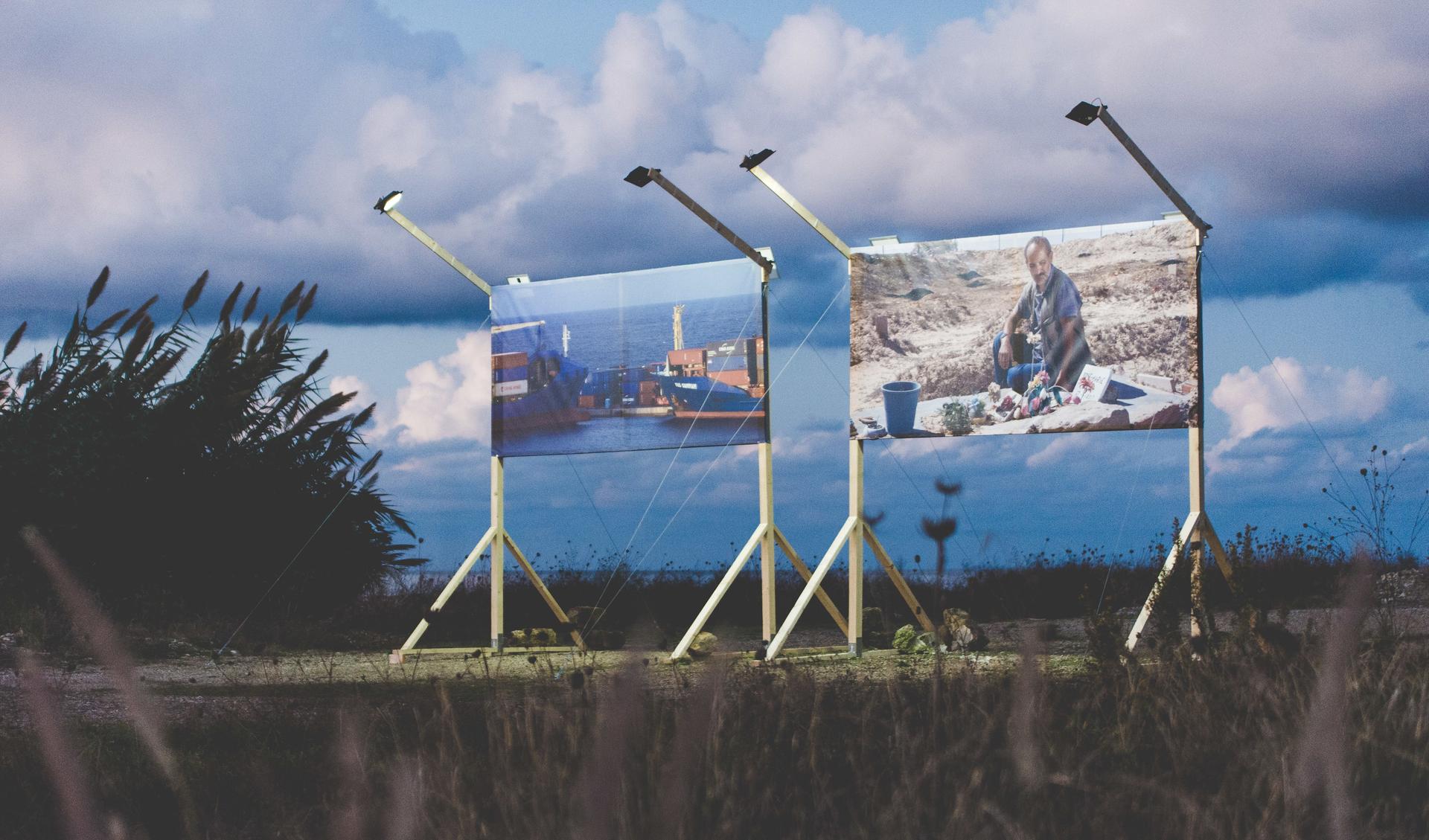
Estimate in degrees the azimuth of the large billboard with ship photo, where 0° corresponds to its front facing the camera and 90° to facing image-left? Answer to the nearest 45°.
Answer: approximately 45°

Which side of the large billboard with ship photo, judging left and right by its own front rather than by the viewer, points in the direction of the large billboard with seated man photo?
left

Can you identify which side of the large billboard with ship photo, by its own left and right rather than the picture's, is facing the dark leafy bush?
right

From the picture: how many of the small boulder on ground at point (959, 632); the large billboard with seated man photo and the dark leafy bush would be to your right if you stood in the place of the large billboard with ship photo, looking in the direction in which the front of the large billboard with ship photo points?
1

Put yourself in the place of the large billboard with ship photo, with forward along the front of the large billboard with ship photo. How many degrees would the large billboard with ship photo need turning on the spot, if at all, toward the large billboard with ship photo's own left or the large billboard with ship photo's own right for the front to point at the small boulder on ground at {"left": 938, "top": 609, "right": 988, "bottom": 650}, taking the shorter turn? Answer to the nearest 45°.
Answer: approximately 135° to the large billboard with ship photo's own left
